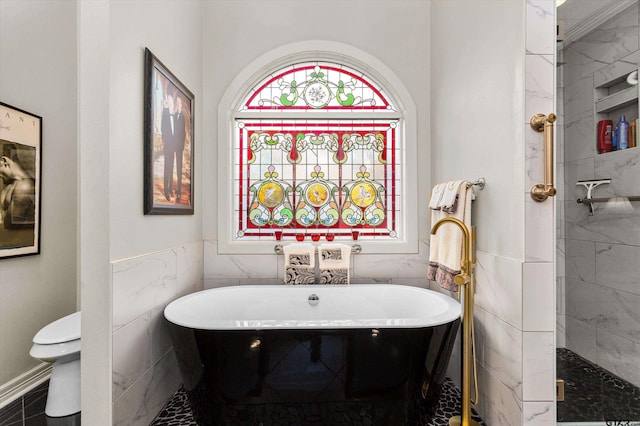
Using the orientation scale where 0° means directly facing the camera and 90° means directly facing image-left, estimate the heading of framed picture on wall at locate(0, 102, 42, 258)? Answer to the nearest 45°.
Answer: approximately 315°

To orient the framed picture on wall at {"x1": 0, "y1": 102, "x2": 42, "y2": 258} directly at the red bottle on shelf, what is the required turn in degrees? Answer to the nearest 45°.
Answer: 0° — it already faces it

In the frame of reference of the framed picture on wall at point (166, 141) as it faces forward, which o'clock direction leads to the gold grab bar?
The gold grab bar is roughly at 12 o'clock from the framed picture on wall.

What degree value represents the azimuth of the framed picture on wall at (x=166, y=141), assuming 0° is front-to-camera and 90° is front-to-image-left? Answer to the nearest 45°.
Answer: approximately 315°
